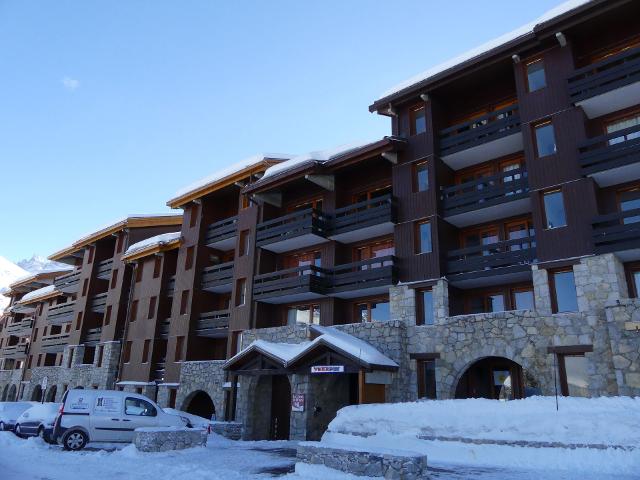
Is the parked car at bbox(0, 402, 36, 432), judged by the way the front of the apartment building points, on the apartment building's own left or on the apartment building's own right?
on the apartment building's own right

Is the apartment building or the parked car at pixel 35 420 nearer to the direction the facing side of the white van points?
the apartment building

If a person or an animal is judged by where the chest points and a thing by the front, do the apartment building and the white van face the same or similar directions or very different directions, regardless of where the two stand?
very different directions

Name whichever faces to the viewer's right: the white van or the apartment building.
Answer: the white van

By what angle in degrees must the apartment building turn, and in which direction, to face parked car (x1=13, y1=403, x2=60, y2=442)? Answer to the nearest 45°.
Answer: approximately 45° to its right

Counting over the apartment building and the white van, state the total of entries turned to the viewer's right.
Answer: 1

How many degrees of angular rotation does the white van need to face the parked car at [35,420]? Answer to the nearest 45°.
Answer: approximately 135° to its left

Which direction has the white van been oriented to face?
to the viewer's right

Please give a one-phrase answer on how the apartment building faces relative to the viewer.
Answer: facing the viewer and to the left of the viewer
